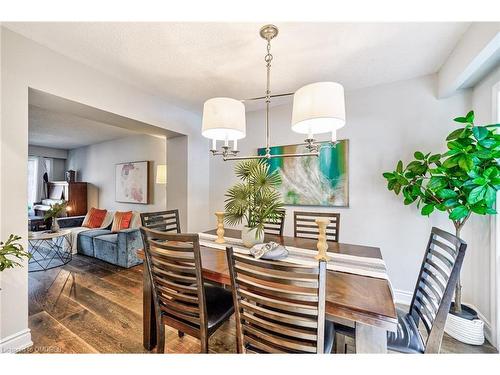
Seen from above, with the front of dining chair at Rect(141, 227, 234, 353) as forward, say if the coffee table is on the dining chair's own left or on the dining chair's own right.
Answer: on the dining chair's own left

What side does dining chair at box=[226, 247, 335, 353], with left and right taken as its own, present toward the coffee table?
left

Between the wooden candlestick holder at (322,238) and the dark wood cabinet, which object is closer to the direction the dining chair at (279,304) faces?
the wooden candlestick holder

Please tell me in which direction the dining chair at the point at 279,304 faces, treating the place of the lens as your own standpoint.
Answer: facing away from the viewer and to the right of the viewer

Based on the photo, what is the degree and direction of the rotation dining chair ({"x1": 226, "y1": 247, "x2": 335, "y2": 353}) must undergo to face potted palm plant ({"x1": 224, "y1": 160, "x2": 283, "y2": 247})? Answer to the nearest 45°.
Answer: approximately 45° to its left

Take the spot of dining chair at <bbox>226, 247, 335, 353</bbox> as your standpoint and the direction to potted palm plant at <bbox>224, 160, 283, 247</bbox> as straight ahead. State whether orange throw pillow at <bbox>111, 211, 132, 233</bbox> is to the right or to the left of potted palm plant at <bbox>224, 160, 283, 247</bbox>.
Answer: left

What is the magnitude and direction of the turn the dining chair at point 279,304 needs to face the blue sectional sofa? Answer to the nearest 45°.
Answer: approximately 90° to its left

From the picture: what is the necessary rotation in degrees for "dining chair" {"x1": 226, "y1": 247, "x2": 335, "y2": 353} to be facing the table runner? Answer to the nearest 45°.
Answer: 0° — it already faces it

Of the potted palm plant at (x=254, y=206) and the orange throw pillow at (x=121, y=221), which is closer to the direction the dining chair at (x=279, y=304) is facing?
the potted palm plant

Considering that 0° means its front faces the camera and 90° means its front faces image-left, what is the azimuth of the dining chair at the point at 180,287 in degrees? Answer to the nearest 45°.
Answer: approximately 225°
